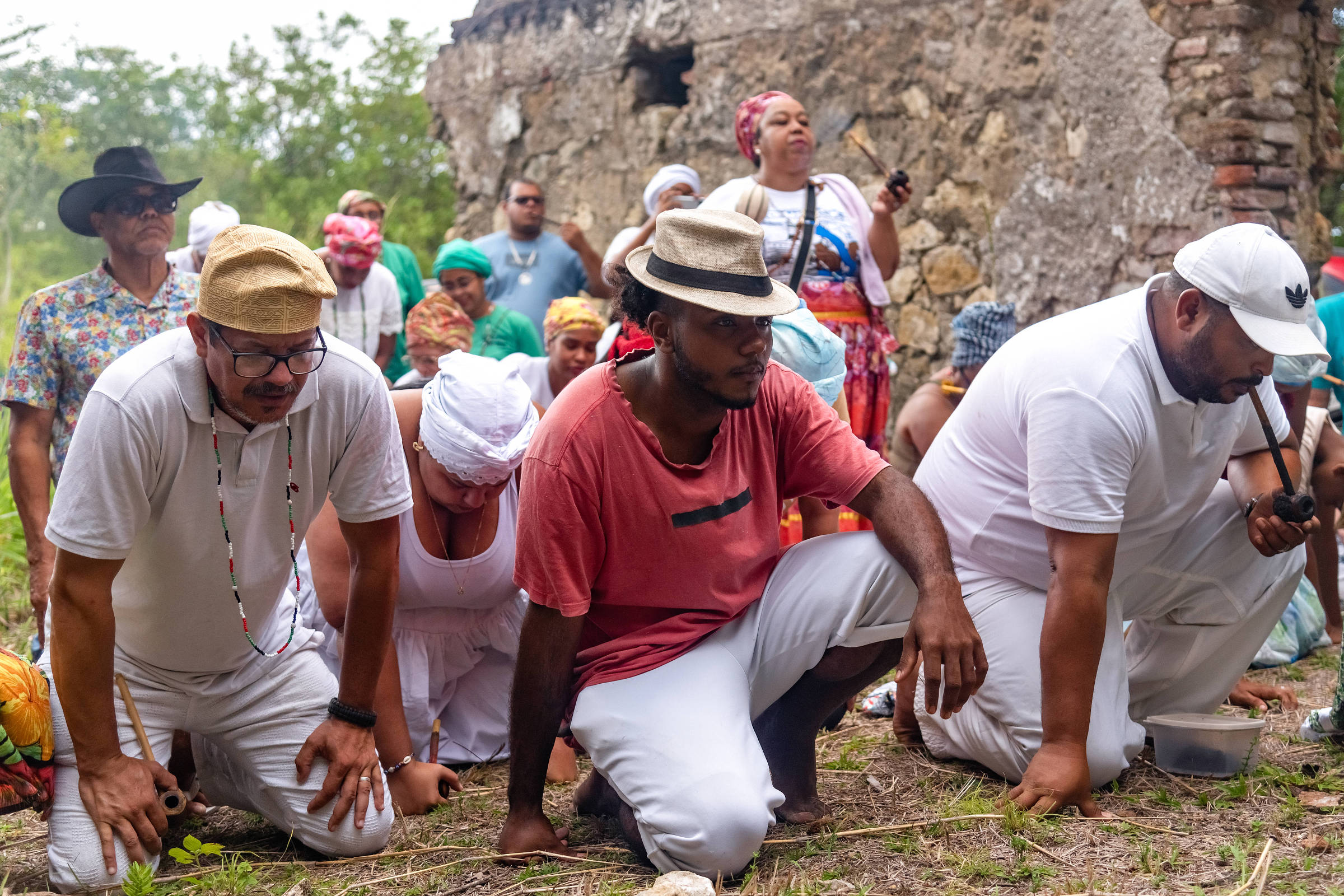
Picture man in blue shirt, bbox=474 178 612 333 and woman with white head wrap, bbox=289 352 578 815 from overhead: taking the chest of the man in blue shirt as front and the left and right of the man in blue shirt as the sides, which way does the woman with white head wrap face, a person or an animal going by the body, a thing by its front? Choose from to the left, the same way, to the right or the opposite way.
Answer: the same way

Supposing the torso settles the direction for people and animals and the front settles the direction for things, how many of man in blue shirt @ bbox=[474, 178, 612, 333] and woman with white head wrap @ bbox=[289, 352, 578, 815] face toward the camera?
2

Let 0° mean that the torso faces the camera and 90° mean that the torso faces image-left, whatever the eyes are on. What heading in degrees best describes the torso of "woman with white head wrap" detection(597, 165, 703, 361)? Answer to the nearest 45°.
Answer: approximately 315°

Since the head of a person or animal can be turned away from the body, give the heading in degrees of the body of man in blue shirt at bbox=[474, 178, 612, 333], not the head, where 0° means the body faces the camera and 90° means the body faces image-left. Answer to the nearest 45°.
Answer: approximately 0°

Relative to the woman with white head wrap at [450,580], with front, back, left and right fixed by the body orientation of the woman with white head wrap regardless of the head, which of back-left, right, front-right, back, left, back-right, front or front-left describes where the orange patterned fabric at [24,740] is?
front-right

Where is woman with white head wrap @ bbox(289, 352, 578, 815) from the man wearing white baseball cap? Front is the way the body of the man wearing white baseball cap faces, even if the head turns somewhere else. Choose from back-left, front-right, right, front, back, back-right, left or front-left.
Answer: back-right

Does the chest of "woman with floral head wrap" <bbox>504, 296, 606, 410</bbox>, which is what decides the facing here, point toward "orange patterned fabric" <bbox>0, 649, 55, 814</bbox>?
no

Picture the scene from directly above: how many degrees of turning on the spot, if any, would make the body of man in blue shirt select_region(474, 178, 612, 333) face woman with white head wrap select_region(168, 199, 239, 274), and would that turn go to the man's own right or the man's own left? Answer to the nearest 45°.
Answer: approximately 90° to the man's own right

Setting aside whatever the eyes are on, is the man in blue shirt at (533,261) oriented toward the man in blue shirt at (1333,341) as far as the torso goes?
no

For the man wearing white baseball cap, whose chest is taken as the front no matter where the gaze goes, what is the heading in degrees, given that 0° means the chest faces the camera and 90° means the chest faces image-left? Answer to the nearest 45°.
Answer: approximately 315°

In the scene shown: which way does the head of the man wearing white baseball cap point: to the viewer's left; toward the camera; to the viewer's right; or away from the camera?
to the viewer's right

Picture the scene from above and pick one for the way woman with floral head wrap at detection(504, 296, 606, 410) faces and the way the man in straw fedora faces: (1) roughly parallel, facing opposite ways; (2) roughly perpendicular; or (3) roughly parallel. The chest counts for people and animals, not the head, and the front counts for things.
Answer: roughly parallel

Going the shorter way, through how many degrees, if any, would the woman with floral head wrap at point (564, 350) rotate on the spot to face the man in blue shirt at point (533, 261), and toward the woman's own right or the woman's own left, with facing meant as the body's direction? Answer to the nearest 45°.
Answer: approximately 135° to the woman's own left

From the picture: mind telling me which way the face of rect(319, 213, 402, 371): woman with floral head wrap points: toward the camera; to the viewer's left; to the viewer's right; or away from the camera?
toward the camera

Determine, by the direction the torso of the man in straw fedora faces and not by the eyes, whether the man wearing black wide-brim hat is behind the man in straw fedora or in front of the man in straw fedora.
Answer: behind
